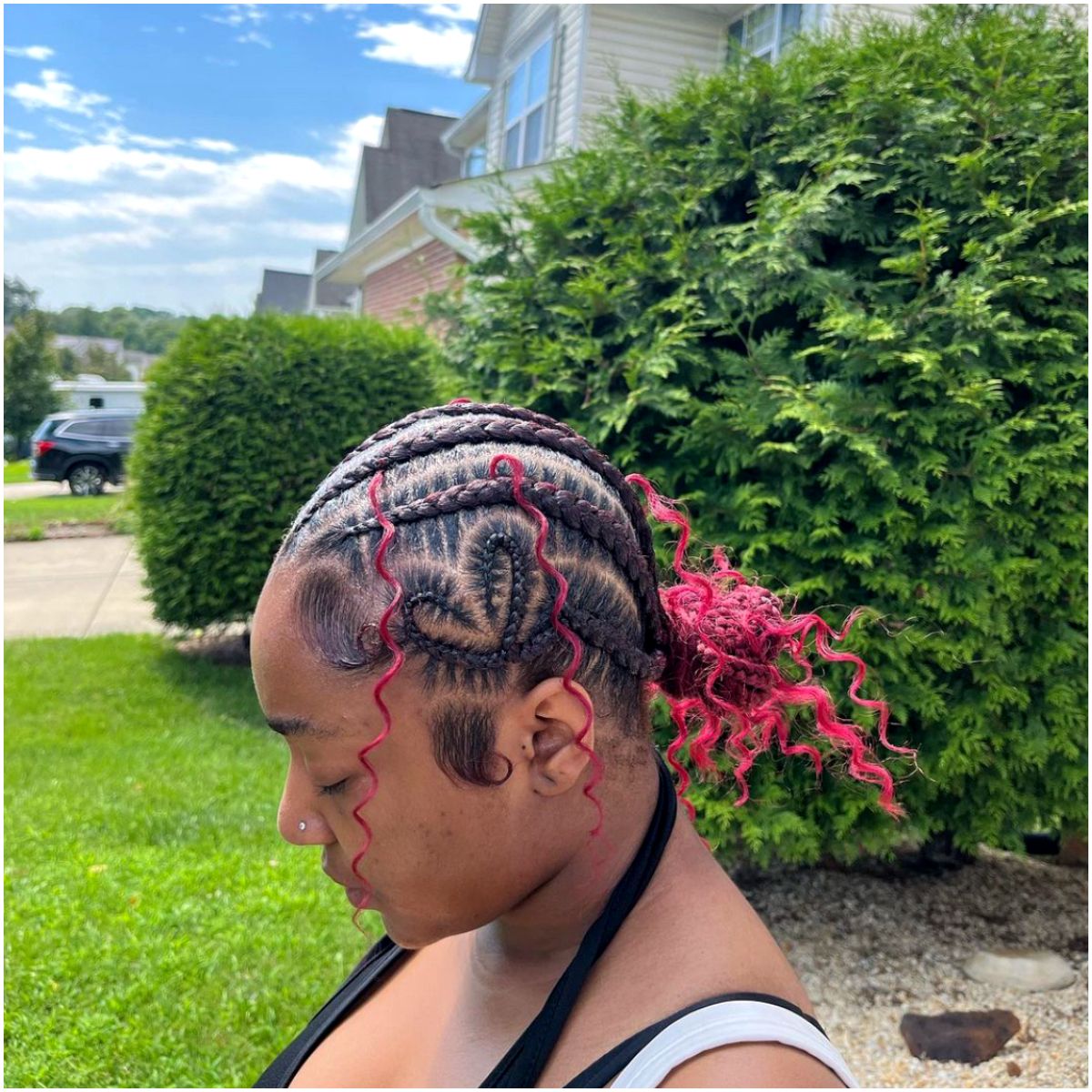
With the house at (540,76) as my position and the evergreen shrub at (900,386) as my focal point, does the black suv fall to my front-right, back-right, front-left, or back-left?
back-right

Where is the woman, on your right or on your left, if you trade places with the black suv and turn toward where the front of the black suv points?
on your right

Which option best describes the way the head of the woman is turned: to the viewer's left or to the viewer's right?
to the viewer's left
